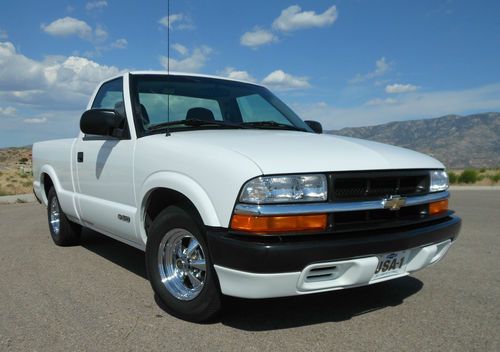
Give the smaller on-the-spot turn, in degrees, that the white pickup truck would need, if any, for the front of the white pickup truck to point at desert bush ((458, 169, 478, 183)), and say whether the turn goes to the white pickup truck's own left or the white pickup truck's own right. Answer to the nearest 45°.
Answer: approximately 90° to the white pickup truck's own left

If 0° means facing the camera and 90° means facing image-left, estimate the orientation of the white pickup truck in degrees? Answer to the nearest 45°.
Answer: approximately 315°
